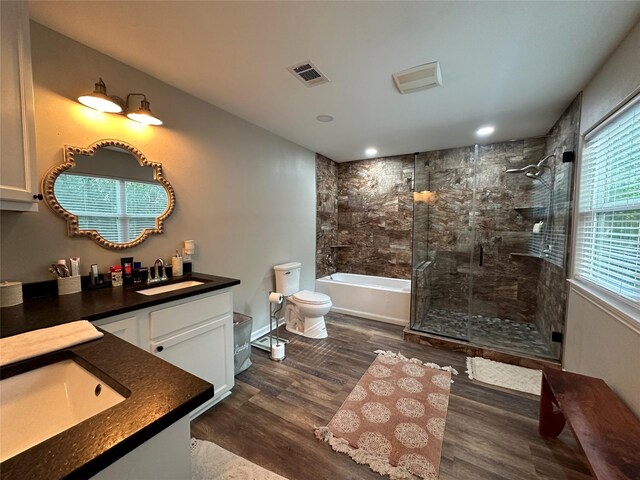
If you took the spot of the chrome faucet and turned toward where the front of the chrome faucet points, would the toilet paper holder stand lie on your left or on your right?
on your left

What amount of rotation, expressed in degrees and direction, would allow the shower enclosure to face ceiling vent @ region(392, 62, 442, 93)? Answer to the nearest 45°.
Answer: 0° — it already faces it

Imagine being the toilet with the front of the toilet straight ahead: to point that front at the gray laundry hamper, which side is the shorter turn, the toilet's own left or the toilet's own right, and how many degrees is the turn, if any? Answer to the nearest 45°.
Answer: approximately 90° to the toilet's own right

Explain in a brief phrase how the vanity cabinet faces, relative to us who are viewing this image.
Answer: facing the viewer and to the right of the viewer

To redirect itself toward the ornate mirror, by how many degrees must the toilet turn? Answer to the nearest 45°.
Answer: approximately 90° to its right

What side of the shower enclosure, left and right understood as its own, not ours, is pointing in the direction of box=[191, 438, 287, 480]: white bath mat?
front
